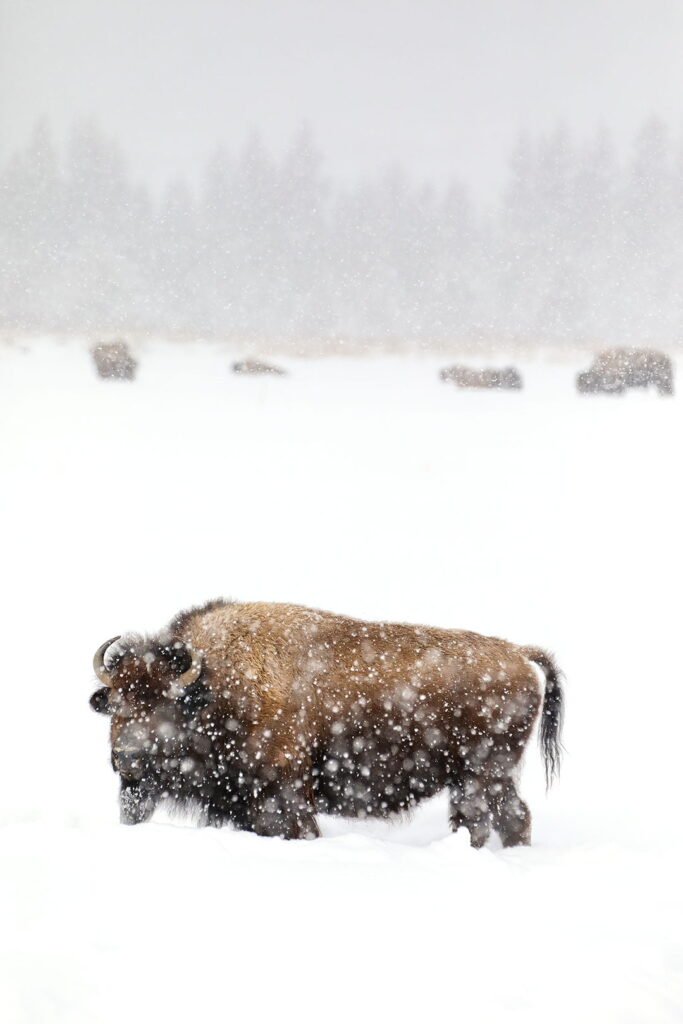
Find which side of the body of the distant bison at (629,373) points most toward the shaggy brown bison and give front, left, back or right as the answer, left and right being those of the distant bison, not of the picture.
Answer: left

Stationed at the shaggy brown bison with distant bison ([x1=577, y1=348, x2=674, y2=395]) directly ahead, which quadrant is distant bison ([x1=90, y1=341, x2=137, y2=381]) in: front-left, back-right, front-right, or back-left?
front-left

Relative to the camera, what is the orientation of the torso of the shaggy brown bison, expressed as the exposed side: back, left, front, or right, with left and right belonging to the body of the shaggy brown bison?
left

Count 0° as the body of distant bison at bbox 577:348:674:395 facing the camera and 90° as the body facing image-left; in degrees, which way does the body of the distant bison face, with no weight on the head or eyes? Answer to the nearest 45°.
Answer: approximately 90°

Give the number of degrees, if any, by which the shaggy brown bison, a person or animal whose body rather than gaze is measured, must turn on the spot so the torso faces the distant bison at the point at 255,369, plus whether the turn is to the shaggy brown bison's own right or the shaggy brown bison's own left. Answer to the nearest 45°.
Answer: approximately 90° to the shaggy brown bison's own right

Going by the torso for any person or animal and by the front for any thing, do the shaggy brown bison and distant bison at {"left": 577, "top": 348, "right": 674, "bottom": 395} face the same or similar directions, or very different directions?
same or similar directions

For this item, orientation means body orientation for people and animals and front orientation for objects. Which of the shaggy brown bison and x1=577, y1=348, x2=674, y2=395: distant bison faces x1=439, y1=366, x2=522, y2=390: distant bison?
x1=577, y1=348, x2=674, y2=395: distant bison

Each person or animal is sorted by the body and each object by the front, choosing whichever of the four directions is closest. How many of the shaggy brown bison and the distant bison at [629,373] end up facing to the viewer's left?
2

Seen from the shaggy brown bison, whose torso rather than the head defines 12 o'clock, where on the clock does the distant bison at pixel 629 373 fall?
The distant bison is roughly at 4 o'clock from the shaggy brown bison.
